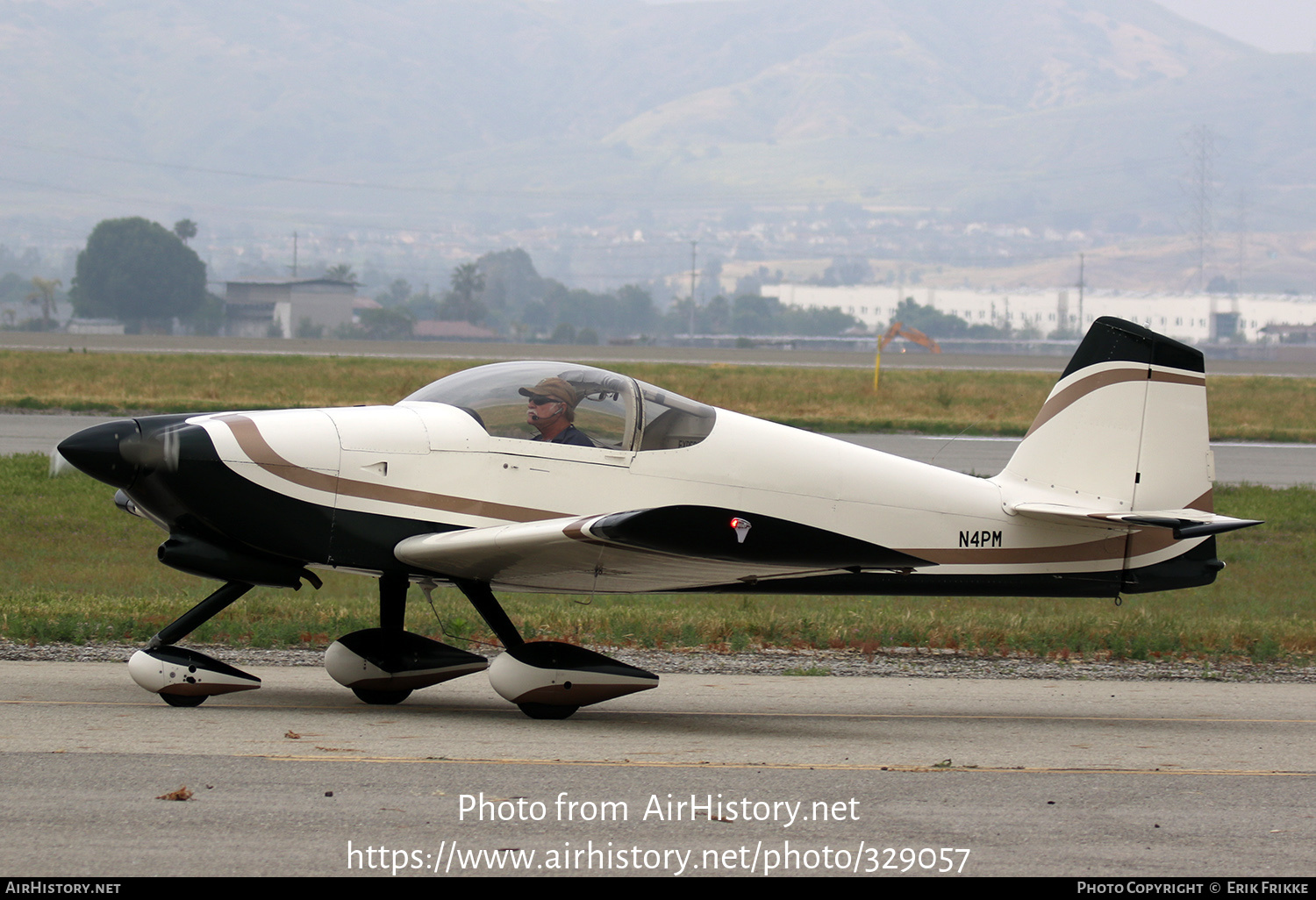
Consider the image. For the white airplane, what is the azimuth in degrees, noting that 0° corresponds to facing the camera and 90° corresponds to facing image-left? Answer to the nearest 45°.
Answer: approximately 90°
